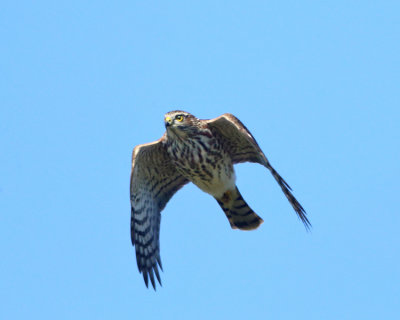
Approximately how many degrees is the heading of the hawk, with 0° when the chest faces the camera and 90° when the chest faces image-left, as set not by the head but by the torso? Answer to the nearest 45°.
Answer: approximately 45°
